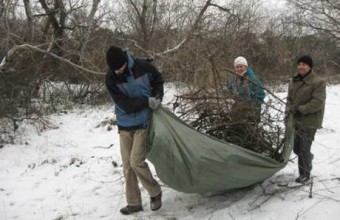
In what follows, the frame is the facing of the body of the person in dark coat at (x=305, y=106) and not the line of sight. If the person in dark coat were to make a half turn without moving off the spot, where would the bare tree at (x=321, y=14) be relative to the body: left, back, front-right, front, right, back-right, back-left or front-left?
front-left

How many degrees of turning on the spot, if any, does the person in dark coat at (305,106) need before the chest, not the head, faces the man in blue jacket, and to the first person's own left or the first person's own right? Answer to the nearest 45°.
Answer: approximately 45° to the first person's own right

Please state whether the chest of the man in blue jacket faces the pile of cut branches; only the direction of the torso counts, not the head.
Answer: no

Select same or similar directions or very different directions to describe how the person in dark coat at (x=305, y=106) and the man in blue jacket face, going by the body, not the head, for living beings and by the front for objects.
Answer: same or similar directions

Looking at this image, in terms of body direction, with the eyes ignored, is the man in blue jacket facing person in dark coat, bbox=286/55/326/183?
no

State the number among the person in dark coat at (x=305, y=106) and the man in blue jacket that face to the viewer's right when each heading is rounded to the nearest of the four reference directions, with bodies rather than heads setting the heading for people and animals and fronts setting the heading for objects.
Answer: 0

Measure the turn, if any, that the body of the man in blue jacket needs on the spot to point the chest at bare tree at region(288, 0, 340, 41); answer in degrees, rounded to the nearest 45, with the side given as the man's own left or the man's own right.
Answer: approximately 180°

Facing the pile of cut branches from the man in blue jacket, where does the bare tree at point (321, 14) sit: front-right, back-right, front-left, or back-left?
front-left

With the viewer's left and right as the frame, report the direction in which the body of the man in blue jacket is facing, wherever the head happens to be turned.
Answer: facing the viewer and to the left of the viewer

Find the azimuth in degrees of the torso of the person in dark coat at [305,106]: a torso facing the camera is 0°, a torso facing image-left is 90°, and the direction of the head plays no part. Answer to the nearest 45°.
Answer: approximately 45°
